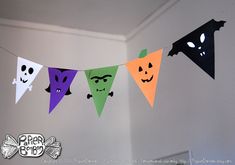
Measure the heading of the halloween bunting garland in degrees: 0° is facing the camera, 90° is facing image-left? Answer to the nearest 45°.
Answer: approximately 0°
